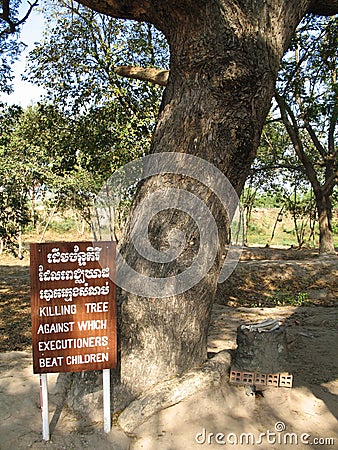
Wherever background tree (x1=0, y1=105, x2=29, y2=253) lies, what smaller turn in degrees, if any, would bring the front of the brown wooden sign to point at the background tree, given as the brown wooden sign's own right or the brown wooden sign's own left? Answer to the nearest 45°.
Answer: approximately 180°

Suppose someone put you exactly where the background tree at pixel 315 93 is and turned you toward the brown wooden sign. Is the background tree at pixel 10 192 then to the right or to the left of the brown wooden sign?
right

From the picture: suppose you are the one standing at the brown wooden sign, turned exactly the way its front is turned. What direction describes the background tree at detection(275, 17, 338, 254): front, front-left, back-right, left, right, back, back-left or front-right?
back-left

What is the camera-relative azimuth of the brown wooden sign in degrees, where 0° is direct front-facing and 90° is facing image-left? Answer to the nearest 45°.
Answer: approximately 0°

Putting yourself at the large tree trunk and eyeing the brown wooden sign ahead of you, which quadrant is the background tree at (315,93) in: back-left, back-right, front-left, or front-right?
back-right
